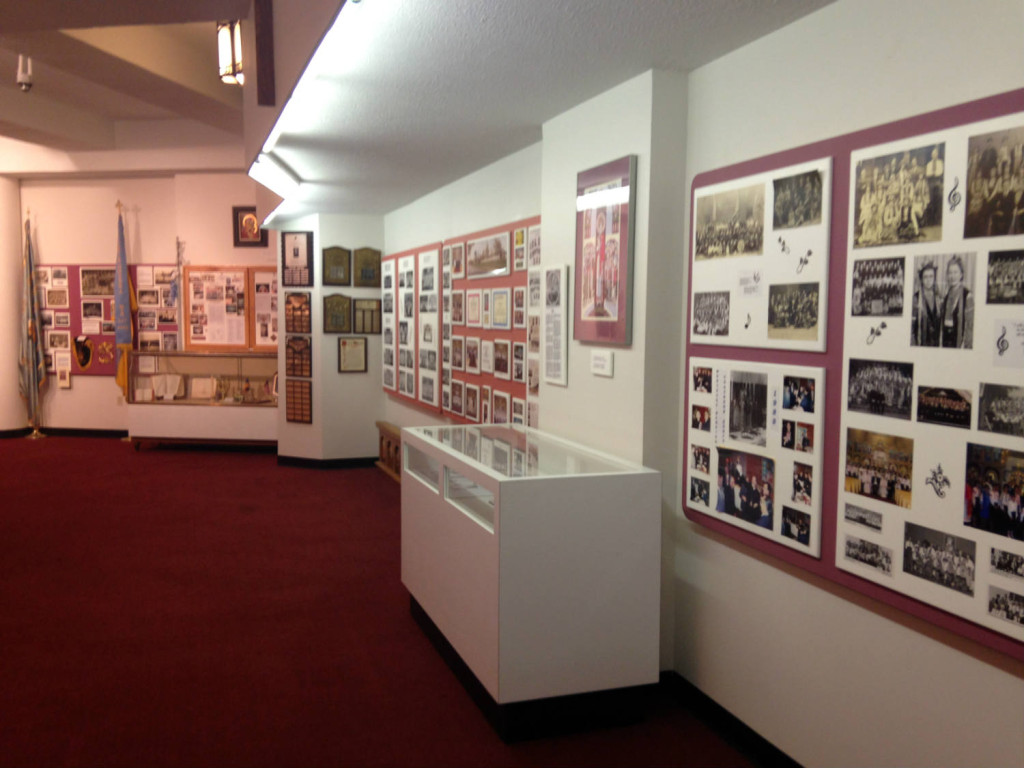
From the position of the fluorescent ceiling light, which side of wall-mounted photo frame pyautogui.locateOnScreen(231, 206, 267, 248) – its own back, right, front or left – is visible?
front

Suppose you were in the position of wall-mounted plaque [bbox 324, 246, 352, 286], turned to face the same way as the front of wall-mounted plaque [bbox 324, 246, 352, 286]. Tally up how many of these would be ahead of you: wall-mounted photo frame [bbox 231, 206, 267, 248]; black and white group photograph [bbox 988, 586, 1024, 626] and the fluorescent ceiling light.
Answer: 2

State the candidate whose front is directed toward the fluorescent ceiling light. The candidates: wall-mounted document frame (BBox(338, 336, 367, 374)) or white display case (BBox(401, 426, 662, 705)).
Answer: the wall-mounted document frame

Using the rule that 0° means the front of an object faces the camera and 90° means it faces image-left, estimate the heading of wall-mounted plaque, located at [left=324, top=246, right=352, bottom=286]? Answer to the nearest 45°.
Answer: approximately 0°

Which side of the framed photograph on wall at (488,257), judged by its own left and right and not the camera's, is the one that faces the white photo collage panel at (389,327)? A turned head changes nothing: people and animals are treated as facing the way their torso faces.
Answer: right

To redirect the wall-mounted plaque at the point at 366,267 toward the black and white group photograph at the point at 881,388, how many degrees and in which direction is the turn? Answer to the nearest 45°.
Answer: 0° — it already faces it

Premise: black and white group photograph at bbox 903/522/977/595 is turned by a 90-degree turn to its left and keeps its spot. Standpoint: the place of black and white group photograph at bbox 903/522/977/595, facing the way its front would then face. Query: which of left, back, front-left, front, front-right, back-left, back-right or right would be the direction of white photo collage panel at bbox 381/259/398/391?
back

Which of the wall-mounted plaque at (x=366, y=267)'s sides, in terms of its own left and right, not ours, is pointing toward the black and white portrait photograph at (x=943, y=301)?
front

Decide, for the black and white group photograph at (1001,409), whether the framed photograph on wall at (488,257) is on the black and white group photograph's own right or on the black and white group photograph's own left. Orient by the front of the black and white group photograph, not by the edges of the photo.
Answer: on the black and white group photograph's own right

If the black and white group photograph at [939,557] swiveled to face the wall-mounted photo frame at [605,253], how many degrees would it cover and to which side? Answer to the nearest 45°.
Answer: approximately 90° to its right

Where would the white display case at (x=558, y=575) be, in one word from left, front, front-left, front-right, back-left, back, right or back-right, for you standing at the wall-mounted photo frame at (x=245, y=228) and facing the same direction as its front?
front

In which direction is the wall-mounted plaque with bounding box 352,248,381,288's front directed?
toward the camera

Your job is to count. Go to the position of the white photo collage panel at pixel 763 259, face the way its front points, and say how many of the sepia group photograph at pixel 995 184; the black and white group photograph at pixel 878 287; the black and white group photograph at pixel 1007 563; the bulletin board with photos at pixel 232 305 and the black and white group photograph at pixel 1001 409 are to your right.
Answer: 1

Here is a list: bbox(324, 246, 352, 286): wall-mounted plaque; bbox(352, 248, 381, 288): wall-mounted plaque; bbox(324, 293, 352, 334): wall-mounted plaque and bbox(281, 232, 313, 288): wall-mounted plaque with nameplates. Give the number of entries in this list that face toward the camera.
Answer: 4

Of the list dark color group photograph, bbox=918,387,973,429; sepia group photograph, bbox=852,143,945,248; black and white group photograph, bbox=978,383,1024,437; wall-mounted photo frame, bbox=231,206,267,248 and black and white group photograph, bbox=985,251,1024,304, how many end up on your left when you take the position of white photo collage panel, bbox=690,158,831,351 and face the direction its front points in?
4

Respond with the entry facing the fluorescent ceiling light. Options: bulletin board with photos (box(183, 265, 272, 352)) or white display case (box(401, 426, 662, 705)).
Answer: the bulletin board with photos

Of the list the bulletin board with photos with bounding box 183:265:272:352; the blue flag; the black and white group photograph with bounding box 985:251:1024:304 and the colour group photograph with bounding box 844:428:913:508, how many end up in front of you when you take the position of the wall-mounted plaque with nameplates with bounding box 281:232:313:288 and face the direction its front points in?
2

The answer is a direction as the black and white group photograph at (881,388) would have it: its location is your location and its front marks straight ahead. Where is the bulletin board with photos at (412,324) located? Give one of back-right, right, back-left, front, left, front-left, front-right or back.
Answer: right

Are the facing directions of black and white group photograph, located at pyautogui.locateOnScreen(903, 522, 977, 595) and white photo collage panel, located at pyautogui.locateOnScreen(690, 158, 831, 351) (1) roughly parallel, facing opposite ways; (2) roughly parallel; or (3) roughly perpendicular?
roughly parallel
